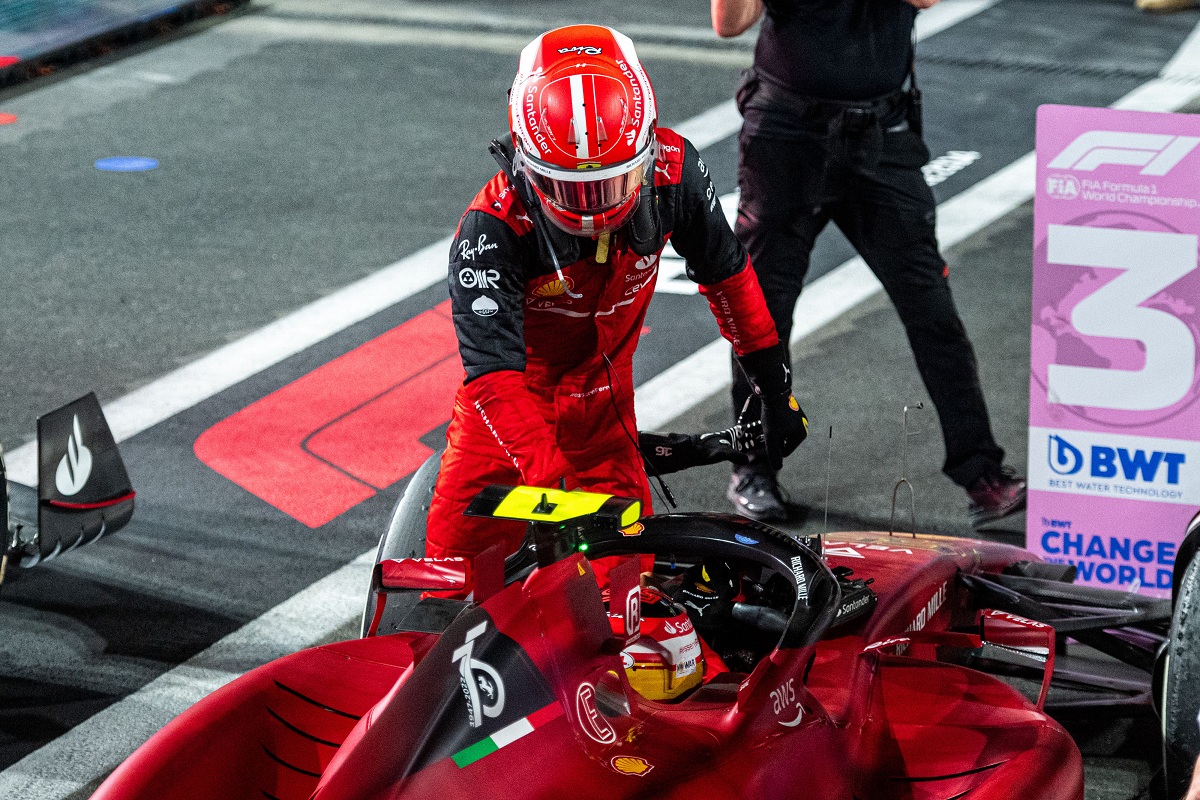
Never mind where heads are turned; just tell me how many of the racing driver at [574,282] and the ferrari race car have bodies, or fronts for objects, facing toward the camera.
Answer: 1

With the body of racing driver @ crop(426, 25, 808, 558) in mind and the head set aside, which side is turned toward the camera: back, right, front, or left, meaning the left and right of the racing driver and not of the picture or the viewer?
front

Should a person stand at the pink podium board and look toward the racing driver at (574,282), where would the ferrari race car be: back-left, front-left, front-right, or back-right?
front-left

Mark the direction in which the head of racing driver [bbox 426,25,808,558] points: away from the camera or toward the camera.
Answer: toward the camera

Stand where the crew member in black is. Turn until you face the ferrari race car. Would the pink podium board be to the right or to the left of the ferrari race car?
left

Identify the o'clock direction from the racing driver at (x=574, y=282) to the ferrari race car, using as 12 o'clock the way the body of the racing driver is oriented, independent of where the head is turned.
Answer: The ferrari race car is roughly at 12 o'clock from the racing driver.

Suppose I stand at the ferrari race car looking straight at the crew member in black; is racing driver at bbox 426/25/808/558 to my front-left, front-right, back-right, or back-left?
front-left

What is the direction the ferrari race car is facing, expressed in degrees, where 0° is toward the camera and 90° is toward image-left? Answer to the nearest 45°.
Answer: approximately 225°

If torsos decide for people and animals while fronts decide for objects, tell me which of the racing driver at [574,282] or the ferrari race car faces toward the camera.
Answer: the racing driver

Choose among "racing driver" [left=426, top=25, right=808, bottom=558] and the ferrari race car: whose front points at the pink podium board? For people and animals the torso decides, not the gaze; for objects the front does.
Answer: the ferrari race car

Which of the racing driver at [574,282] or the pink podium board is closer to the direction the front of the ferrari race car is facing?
the pink podium board

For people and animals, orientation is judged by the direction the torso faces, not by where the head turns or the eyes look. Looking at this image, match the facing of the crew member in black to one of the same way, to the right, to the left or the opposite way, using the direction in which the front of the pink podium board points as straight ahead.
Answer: the same way

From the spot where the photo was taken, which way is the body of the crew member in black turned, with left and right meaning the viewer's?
facing the viewer

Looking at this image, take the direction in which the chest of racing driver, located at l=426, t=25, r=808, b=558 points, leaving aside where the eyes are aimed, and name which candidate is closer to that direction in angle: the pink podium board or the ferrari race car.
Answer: the ferrari race car

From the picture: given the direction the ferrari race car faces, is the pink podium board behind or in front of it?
in front

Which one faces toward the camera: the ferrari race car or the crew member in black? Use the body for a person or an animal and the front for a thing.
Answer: the crew member in black
